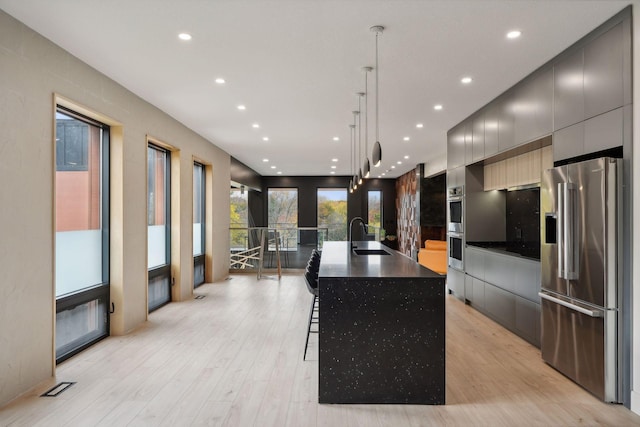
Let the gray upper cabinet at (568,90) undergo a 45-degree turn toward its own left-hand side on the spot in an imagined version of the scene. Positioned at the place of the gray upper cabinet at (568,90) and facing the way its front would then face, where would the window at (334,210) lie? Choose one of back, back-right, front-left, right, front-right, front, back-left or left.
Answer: back-right

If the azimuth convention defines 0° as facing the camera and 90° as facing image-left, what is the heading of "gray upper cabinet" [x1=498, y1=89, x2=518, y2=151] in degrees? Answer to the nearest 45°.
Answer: approximately 45°

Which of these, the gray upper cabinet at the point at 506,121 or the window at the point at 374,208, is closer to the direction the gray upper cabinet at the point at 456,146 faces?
the window

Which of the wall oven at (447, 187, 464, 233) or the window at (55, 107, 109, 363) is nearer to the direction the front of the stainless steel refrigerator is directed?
the window

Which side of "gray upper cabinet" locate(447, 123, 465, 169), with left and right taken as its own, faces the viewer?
left

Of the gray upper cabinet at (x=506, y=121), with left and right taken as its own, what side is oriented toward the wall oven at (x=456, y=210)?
right

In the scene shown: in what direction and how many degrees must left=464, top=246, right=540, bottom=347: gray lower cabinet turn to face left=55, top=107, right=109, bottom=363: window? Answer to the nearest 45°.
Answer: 0° — it already faces it
